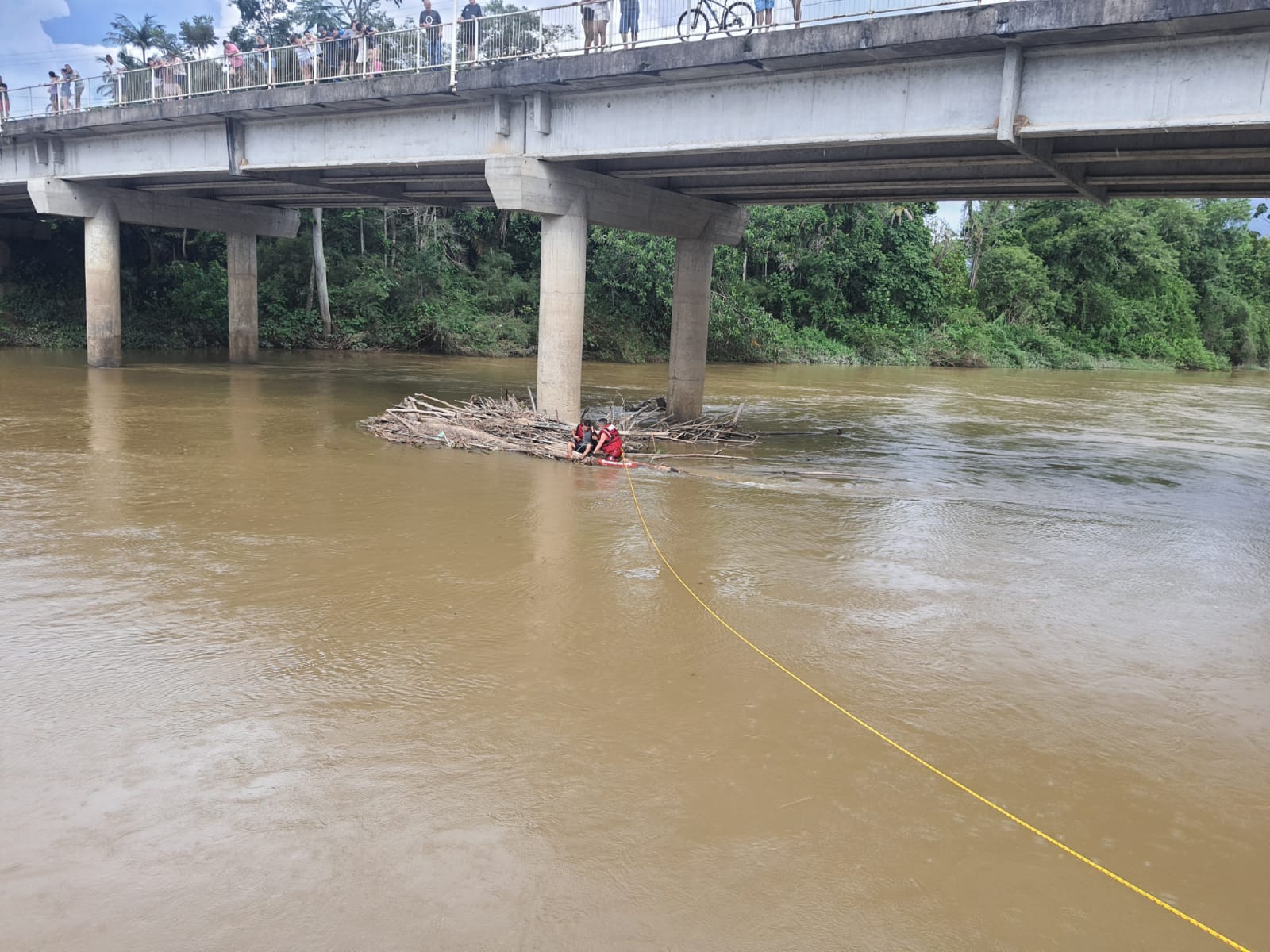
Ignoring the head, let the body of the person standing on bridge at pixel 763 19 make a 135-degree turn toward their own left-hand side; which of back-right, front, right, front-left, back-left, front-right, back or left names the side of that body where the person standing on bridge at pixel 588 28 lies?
left

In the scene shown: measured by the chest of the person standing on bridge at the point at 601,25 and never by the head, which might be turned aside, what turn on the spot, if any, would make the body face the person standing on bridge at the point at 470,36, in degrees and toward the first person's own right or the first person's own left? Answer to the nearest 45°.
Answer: approximately 135° to the first person's own right

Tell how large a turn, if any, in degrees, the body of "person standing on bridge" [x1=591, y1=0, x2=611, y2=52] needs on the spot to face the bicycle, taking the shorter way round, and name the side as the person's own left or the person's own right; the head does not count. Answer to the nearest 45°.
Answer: approximately 45° to the person's own left

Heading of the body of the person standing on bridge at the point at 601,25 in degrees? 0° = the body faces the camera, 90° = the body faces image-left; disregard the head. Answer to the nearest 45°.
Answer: approximately 0°

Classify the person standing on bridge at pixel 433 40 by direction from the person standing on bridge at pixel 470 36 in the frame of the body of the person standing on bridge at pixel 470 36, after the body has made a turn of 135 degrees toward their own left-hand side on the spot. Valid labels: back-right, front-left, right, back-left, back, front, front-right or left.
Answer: left

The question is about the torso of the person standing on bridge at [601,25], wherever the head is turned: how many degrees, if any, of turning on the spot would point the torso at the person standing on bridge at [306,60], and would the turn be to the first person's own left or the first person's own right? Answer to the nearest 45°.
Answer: approximately 135° to the first person's own right

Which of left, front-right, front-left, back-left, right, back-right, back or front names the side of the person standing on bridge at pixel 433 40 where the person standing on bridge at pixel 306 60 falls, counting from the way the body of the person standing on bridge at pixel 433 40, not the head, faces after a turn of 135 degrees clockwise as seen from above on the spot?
front

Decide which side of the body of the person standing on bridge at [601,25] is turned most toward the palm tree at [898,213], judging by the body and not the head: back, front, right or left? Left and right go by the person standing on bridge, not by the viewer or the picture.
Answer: back

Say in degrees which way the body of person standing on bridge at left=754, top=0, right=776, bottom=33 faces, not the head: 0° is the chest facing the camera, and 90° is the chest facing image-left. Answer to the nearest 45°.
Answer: approximately 0°

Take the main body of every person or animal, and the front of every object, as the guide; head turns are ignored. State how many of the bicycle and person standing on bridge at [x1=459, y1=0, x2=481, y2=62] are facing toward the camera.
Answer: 1

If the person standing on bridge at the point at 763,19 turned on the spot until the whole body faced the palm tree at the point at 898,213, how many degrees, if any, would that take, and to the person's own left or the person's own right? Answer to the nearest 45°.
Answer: approximately 180°

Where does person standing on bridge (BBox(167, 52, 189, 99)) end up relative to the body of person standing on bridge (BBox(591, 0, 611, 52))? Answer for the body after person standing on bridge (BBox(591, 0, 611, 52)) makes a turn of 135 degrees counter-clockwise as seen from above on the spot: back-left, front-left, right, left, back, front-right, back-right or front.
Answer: left
